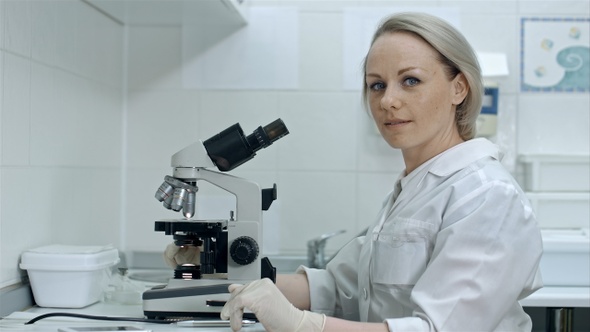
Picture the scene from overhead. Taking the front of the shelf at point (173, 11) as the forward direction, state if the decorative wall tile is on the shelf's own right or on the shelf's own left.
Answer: on the shelf's own left

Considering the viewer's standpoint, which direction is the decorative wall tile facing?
facing the viewer

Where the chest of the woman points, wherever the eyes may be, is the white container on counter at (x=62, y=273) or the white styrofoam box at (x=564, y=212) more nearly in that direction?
the white container on counter

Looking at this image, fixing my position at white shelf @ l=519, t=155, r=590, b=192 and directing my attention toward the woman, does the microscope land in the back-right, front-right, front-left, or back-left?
front-right

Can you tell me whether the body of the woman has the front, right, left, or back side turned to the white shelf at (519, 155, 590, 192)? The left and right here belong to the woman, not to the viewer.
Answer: back

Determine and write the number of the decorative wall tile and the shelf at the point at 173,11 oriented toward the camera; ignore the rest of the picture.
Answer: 2

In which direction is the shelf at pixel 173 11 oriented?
toward the camera

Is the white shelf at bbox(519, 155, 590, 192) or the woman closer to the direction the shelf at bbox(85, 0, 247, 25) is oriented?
the woman

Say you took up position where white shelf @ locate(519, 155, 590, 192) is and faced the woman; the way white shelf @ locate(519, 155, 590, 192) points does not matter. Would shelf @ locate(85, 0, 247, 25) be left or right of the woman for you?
right

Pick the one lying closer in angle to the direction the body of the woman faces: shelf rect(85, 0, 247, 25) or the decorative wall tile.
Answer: the shelf

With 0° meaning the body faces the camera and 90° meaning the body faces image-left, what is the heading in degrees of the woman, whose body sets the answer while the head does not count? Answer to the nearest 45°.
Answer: approximately 45°

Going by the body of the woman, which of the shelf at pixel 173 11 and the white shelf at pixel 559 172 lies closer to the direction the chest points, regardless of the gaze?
the shelf at pixel 173 11
